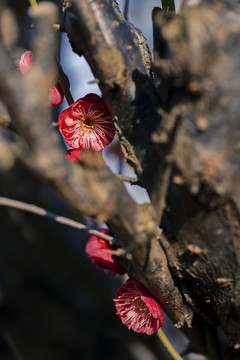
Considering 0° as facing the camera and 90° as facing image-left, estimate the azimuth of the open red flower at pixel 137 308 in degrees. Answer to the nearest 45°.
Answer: approximately 45°

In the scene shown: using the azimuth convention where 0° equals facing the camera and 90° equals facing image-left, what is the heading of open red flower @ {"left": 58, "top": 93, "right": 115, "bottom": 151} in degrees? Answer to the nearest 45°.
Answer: approximately 0°
